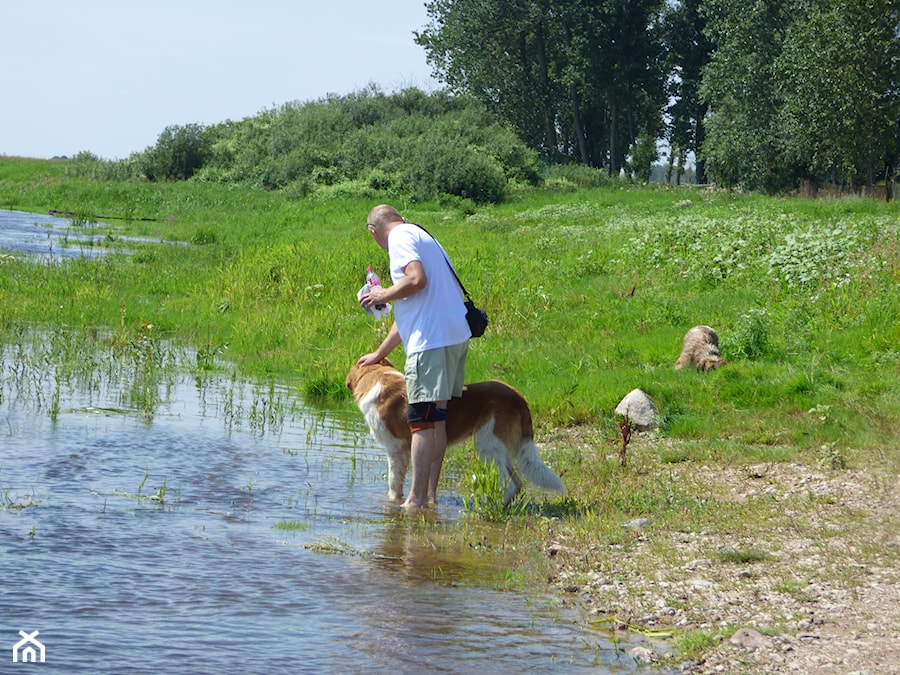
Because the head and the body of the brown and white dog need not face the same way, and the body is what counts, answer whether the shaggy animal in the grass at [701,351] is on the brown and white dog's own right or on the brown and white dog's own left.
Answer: on the brown and white dog's own right

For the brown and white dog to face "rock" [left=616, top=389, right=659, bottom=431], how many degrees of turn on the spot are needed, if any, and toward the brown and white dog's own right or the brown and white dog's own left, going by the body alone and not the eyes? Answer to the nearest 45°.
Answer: approximately 135° to the brown and white dog's own right

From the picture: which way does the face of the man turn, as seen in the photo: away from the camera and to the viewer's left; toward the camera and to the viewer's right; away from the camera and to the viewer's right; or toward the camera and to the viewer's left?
away from the camera and to the viewer's left

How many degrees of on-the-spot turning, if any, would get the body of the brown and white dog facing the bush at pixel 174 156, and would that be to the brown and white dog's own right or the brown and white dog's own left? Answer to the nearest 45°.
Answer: approximately 90° to the brown and white dog's own right

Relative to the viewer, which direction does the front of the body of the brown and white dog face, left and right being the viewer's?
facing to the left of the viewer

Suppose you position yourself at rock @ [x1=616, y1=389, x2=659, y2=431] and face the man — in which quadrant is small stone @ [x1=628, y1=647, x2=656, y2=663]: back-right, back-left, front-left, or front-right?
front-left

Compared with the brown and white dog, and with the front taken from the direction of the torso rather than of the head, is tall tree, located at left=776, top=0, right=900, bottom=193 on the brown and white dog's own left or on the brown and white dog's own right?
on the brown and white dog's own right

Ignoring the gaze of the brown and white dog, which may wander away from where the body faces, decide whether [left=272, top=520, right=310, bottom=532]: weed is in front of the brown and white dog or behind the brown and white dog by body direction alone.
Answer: in front
